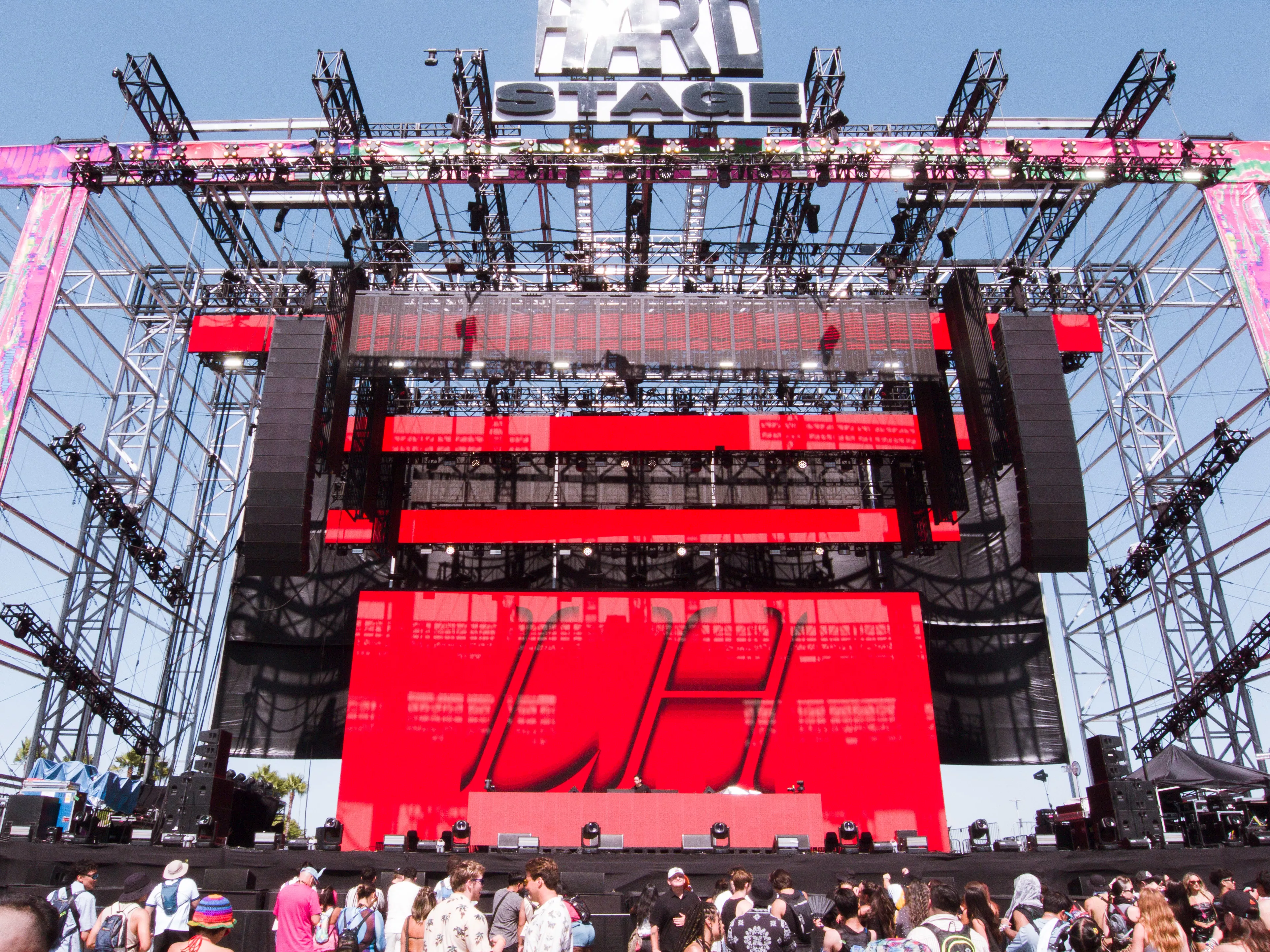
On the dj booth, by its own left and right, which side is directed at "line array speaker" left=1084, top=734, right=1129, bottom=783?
left

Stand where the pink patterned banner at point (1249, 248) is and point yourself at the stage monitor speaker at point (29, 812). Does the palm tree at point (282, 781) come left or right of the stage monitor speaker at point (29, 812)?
right

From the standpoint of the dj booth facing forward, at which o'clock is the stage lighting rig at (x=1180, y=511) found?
The stage lighting rig is roughly at 9 o'clock from the dj booth.

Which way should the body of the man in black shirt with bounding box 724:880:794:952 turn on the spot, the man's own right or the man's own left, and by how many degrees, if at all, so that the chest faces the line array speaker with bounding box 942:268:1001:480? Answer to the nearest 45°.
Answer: approximately 45° to the man's own right

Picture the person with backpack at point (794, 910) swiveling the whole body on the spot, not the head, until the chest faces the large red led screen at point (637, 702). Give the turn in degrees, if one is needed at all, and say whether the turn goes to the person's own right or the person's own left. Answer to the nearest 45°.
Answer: approximately 45° to the person's own right

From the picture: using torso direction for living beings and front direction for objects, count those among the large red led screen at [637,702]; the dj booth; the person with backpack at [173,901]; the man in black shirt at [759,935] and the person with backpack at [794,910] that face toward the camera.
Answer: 2

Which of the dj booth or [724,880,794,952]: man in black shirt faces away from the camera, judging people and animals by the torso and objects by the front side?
the man in black shirt

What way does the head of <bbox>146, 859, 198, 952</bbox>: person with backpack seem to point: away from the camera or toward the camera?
away from the camera

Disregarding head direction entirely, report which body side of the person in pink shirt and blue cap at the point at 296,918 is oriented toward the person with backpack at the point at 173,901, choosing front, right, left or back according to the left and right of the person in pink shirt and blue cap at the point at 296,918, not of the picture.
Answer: left

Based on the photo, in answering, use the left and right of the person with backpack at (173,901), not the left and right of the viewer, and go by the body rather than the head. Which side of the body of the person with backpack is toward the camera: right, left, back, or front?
back

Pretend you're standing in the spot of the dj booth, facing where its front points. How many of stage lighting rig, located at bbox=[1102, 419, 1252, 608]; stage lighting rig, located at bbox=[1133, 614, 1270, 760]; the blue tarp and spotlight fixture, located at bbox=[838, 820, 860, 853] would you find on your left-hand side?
3

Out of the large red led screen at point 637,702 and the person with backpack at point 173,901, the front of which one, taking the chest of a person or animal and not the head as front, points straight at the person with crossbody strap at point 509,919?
the large red led screen

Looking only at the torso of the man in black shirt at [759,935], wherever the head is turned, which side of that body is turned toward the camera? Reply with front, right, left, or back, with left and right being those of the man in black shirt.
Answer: back

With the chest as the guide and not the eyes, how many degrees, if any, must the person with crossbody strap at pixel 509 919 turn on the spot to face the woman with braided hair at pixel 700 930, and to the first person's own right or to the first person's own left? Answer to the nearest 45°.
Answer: approximately 90° to the first person's own right

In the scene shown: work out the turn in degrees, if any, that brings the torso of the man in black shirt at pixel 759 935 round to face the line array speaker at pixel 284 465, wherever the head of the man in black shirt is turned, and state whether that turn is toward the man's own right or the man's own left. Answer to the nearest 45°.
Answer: approximately 45° to the man's own left

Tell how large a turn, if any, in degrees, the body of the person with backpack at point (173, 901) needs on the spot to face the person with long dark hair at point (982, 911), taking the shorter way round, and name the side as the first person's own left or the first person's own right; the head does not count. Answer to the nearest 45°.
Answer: approximately 135° to the first person's own right

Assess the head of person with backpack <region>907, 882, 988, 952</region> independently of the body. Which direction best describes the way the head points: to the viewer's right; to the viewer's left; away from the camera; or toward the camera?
away from the camera
